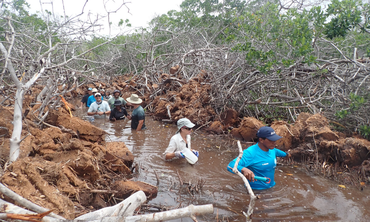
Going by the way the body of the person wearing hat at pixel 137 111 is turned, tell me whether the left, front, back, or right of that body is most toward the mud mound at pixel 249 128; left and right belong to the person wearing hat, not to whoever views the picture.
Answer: left

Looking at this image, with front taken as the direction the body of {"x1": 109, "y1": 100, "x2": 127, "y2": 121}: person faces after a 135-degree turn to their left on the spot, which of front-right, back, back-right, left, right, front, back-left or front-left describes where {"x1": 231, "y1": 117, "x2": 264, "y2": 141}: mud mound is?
right

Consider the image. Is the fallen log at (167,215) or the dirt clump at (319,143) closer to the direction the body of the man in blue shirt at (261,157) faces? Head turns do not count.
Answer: the fallen log

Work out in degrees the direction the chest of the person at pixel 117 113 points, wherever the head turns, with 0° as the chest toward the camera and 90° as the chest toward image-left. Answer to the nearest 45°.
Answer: approximately 0°

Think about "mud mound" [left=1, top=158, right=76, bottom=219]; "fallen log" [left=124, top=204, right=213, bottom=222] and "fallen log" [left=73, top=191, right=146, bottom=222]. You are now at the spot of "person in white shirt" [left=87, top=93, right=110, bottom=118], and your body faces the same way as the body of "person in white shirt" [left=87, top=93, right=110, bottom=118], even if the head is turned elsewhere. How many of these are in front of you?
3

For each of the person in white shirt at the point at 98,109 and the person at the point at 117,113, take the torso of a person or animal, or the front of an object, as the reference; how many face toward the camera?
2

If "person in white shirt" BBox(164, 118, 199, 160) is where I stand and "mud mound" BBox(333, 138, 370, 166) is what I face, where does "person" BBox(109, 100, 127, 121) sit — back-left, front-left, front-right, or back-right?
back-left
